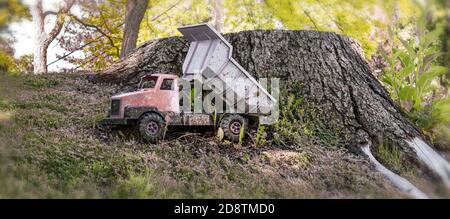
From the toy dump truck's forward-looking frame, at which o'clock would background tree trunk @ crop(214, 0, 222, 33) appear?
The background tree trunk is roughly at 3 o'clock from the toy dump truck.

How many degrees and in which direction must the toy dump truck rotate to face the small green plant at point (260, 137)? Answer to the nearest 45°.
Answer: approximately 180°

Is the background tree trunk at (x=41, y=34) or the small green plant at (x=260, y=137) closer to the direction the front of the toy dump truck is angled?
the background tree trunk

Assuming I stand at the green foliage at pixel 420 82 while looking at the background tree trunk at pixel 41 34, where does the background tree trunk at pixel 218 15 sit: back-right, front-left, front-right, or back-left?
front-right

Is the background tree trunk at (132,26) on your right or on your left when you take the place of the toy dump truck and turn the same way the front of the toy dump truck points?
on your right

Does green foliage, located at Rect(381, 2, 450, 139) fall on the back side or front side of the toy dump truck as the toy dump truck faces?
on the back side

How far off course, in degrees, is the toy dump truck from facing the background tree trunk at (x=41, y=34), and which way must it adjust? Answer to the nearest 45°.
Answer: approximately 45° to its right

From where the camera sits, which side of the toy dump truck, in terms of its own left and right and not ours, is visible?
left

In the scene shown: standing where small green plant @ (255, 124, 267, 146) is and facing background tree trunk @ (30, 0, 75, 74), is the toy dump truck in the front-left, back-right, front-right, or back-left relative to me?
front-left
